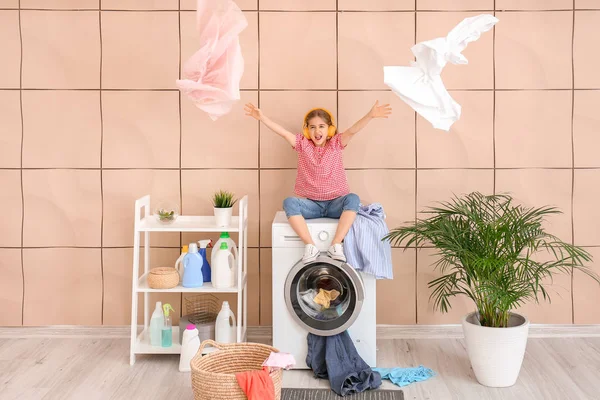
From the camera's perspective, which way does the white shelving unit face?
toward the camera

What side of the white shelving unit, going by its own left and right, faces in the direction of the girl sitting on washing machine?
left

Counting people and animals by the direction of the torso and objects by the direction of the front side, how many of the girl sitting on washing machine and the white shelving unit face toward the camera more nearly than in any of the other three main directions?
2

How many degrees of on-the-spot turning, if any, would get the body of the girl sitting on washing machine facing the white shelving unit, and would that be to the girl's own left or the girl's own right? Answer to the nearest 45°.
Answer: approximately 90° to the girl's own right

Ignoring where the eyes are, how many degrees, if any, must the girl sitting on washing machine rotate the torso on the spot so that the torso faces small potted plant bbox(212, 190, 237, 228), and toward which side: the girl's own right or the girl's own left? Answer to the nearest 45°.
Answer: approximately 90° to the girl's own right

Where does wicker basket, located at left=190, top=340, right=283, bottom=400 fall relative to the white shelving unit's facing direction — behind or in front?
in front

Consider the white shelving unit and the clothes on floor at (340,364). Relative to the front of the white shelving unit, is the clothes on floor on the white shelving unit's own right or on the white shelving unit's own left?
on the white shelving unit's own left

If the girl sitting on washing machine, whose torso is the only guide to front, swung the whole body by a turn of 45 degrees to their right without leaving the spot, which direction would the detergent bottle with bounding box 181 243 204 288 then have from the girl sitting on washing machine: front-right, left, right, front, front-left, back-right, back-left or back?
front-right

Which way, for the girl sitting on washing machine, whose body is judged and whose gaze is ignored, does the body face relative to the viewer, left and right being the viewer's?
facing the viewer

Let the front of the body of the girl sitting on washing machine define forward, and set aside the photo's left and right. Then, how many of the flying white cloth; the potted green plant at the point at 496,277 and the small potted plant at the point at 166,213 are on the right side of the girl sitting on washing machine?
1

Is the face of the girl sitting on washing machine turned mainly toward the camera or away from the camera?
toward the camera

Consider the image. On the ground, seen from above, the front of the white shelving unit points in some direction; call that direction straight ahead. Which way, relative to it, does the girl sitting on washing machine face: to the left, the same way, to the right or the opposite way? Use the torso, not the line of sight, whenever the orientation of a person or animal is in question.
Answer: the same way
